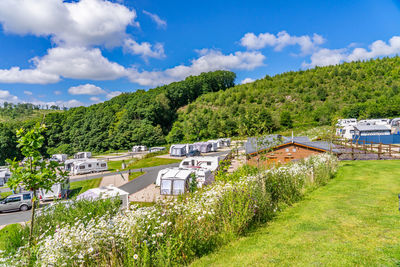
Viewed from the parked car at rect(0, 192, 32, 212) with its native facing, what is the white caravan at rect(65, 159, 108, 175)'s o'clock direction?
The white caravan is roughly at 4 o'clock from the parked car.

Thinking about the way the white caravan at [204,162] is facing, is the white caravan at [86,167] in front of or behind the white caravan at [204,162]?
in front

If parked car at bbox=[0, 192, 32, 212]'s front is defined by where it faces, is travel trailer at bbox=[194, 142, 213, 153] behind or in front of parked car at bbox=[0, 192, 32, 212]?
behind

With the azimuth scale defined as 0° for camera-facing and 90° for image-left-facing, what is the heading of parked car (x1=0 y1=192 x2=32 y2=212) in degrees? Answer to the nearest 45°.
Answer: approximately 90°
